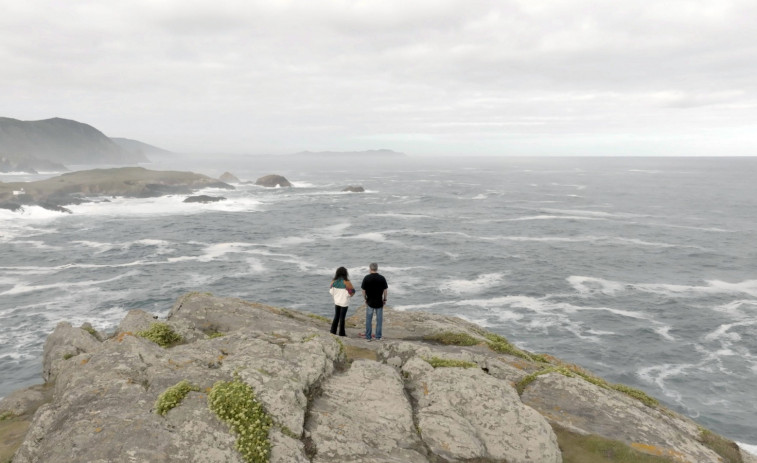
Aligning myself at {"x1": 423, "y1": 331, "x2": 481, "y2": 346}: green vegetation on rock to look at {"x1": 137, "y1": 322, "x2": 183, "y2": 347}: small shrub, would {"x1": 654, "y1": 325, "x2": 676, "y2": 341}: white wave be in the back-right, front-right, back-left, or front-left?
back-right

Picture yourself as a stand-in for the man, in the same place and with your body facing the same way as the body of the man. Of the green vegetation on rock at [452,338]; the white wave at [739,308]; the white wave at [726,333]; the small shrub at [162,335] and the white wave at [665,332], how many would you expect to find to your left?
1

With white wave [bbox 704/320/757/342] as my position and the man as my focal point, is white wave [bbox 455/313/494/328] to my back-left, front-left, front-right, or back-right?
front-right

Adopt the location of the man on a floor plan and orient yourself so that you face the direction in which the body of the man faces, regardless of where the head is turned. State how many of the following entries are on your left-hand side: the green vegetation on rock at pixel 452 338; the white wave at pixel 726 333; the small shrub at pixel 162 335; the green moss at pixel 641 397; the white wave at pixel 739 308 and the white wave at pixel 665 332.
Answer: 1

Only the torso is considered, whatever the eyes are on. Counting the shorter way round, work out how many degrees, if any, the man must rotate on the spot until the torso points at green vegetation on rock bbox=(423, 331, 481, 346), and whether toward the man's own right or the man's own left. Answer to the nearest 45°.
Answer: approximately 45° to the man's own right

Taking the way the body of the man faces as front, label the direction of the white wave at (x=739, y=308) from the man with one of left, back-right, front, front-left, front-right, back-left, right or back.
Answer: front-right

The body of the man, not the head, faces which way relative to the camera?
away from the camera

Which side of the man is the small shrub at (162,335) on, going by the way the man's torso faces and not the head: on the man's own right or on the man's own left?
on the man's own left

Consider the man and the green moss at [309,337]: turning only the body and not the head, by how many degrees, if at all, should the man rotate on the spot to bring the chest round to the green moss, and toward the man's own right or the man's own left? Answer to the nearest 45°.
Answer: approximately 135° to the man's own left

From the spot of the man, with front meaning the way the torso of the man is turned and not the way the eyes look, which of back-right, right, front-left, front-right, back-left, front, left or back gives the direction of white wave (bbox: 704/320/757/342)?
front-right

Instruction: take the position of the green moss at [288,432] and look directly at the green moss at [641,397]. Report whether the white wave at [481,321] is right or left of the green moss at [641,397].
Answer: left

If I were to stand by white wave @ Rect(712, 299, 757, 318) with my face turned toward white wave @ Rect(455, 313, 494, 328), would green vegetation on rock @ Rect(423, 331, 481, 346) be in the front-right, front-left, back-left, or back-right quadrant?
front-left
